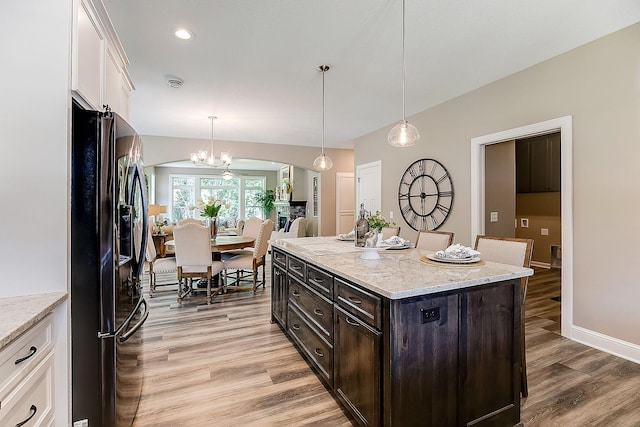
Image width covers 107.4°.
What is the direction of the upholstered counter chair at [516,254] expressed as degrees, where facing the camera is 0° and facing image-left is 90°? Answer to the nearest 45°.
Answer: approximately 45°

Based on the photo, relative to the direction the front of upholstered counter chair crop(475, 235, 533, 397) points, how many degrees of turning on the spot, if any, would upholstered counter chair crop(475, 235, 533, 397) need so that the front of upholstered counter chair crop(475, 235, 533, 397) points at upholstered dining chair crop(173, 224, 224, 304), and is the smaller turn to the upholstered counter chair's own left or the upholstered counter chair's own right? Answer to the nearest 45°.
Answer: approximately 45° to the upholstered counter chair's own right

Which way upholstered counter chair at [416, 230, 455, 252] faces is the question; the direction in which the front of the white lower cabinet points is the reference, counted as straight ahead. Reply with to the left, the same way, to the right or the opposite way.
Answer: the opposite way

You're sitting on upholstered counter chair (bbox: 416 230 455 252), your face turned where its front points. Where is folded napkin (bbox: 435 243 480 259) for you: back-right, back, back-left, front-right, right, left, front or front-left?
front-left

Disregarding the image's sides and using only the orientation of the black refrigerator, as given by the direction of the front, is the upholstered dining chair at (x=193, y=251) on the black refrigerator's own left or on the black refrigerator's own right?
on the black refrigerator's own left

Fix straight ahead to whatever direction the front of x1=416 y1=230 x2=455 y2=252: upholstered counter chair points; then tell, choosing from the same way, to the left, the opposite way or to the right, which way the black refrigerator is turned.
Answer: the opposite way

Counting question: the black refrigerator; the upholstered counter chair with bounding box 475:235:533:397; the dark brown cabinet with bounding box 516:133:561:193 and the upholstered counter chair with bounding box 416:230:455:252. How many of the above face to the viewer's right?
1

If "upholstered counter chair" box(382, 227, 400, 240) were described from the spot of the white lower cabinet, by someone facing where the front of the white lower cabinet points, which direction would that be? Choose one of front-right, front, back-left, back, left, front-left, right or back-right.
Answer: front-left

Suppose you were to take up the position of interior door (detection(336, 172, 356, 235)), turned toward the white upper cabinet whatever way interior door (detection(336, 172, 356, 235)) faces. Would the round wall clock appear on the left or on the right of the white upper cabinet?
left

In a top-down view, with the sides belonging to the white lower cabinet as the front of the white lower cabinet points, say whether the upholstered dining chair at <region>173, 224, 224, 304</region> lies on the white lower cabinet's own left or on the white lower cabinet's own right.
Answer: on the white lower cabinet's own left

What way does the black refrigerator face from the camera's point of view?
to the viewer's right

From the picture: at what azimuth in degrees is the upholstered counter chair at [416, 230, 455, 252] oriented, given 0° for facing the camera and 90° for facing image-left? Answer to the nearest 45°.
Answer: approximately 45°

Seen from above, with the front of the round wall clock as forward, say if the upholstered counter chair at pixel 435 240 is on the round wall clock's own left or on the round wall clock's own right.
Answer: on the round wall clock's own left

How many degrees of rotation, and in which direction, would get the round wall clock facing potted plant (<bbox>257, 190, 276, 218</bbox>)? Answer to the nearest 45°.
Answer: approximately 90° to its right
